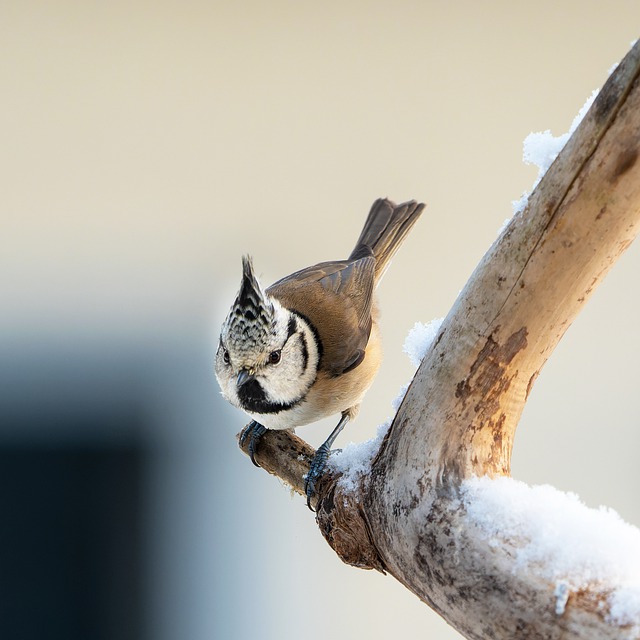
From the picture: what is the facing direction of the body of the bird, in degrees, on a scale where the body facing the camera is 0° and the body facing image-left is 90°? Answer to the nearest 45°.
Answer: approximately 45°

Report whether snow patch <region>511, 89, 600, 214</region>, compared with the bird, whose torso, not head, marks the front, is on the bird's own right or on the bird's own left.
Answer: on the bird's own left
